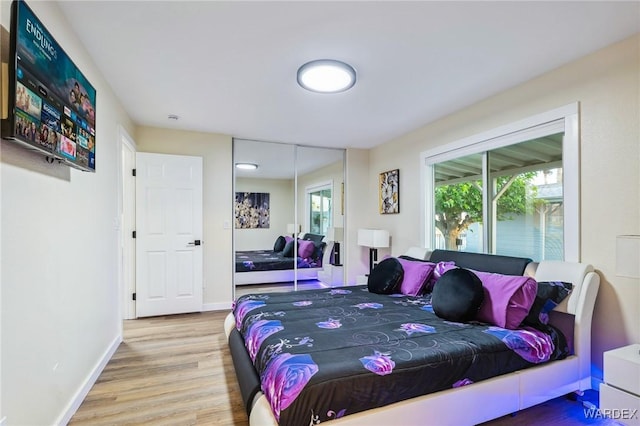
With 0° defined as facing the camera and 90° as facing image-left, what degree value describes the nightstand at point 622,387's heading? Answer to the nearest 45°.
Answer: approximately 45°

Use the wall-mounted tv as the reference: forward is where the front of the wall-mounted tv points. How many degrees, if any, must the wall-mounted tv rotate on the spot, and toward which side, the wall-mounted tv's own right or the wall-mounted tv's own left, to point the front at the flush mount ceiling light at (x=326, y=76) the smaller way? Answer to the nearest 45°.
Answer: approximately 45° to the wall-mounted tv's own left

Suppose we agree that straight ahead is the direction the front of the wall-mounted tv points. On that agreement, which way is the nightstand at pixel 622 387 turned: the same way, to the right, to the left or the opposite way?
the opposite way

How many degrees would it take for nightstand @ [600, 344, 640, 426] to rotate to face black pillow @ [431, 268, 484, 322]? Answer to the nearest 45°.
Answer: approximately 45° to its right

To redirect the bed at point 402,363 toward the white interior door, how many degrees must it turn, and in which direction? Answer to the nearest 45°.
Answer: approximately 90° to its right

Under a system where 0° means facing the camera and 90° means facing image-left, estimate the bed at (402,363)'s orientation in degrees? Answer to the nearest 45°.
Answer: approximately 45°
